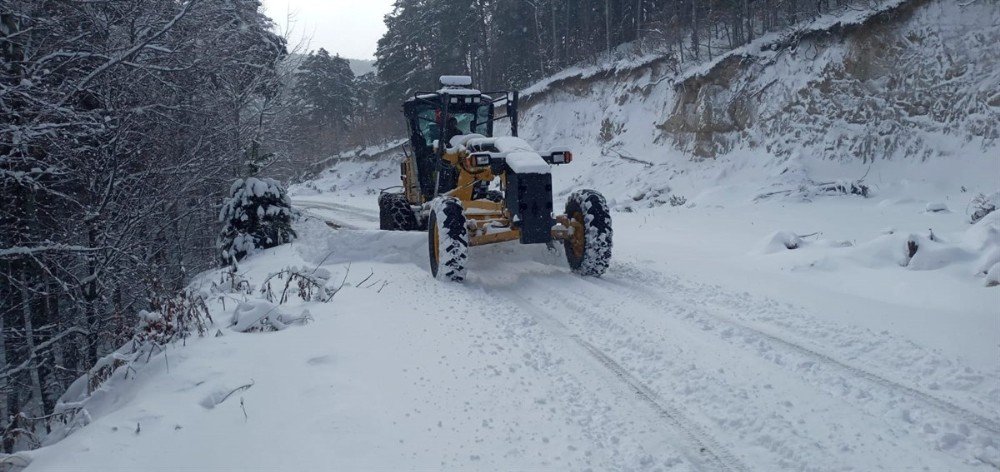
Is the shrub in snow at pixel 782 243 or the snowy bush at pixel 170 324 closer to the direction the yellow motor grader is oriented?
the shrub in snow

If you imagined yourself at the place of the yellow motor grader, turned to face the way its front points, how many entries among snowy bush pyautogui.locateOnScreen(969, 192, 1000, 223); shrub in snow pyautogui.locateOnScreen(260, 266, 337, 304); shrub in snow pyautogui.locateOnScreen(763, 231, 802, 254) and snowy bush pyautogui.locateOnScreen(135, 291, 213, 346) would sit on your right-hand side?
2
